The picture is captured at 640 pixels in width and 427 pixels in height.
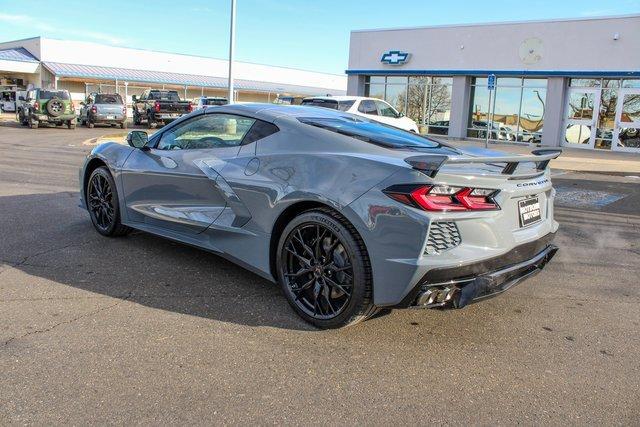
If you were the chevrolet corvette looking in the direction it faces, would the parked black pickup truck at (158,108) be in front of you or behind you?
in front

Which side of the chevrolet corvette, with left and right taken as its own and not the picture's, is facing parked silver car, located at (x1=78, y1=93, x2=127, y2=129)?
front

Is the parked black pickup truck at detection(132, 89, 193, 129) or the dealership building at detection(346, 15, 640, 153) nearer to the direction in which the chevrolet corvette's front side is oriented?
the parked black pickup truck

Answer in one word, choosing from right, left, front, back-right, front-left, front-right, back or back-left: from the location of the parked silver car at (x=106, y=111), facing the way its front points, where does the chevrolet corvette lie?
back

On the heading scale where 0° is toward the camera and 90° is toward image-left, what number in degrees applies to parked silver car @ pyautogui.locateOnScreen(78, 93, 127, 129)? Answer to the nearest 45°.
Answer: approximately 180°

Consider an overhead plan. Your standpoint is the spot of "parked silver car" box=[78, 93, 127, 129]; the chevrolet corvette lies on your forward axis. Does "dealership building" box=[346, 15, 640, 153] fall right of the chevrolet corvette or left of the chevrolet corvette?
left

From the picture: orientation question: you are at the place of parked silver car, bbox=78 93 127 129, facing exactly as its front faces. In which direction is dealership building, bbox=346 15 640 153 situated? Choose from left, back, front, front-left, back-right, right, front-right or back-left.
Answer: back-right

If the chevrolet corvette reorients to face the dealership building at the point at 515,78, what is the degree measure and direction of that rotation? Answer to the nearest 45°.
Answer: approximately 45° to its right

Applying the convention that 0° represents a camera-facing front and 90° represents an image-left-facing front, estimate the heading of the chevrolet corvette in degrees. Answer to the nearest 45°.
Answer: approximately 135°

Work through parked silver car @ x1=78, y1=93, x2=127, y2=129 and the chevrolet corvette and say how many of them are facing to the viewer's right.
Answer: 0
